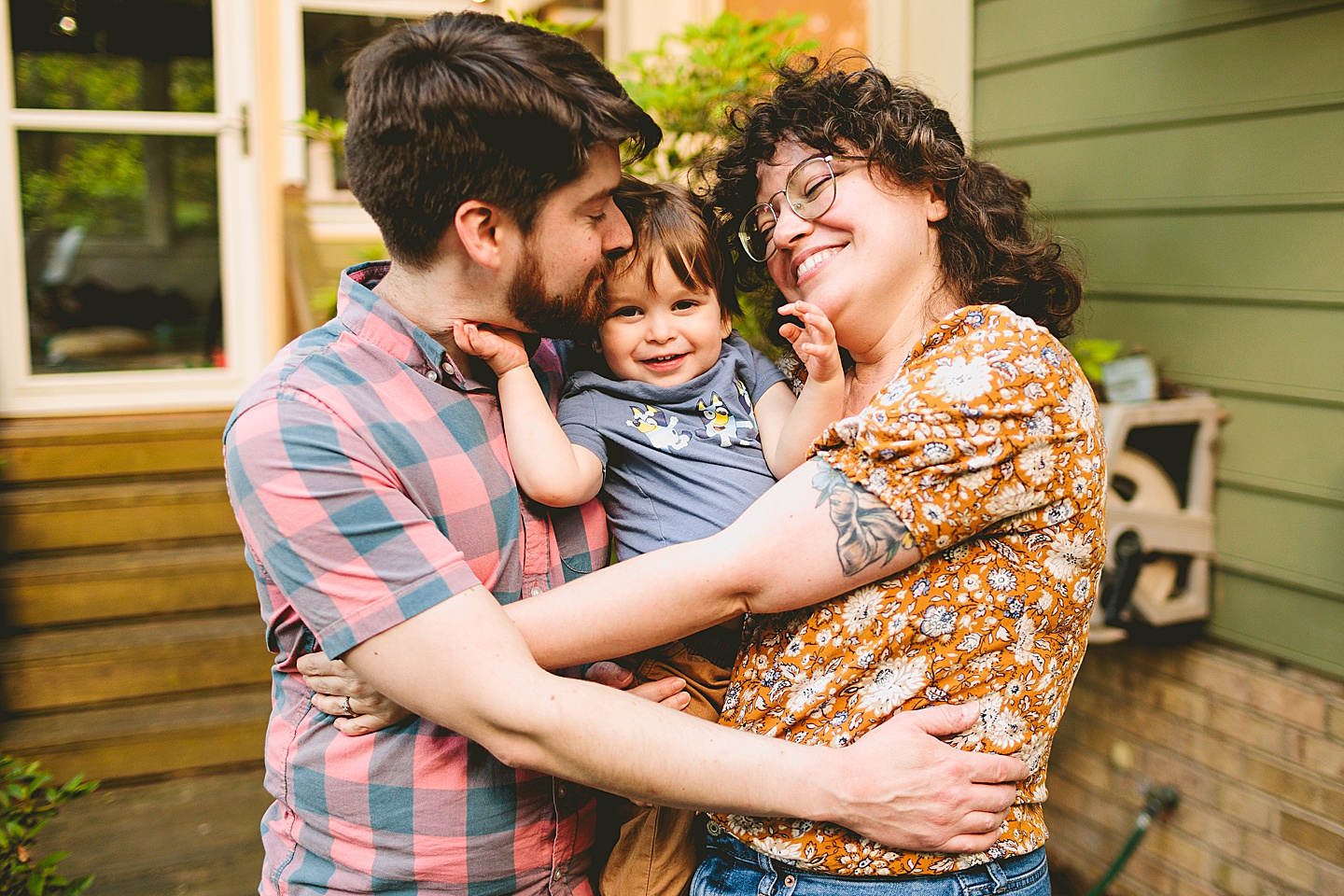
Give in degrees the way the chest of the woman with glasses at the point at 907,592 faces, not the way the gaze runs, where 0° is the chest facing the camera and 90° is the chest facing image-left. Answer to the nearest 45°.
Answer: approximately 90°

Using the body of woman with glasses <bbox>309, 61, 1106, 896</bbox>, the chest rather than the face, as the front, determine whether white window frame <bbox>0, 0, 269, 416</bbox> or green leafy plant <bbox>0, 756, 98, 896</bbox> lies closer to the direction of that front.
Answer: the green leafy plant

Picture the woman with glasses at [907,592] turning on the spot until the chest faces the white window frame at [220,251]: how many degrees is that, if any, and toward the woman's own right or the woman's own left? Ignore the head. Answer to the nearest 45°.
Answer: approximately 45° to the woman's own right

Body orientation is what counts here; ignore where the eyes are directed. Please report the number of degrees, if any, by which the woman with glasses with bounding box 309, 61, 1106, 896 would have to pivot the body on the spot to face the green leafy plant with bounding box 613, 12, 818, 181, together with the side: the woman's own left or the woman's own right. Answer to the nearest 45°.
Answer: approximately 90° to the woman's own right
